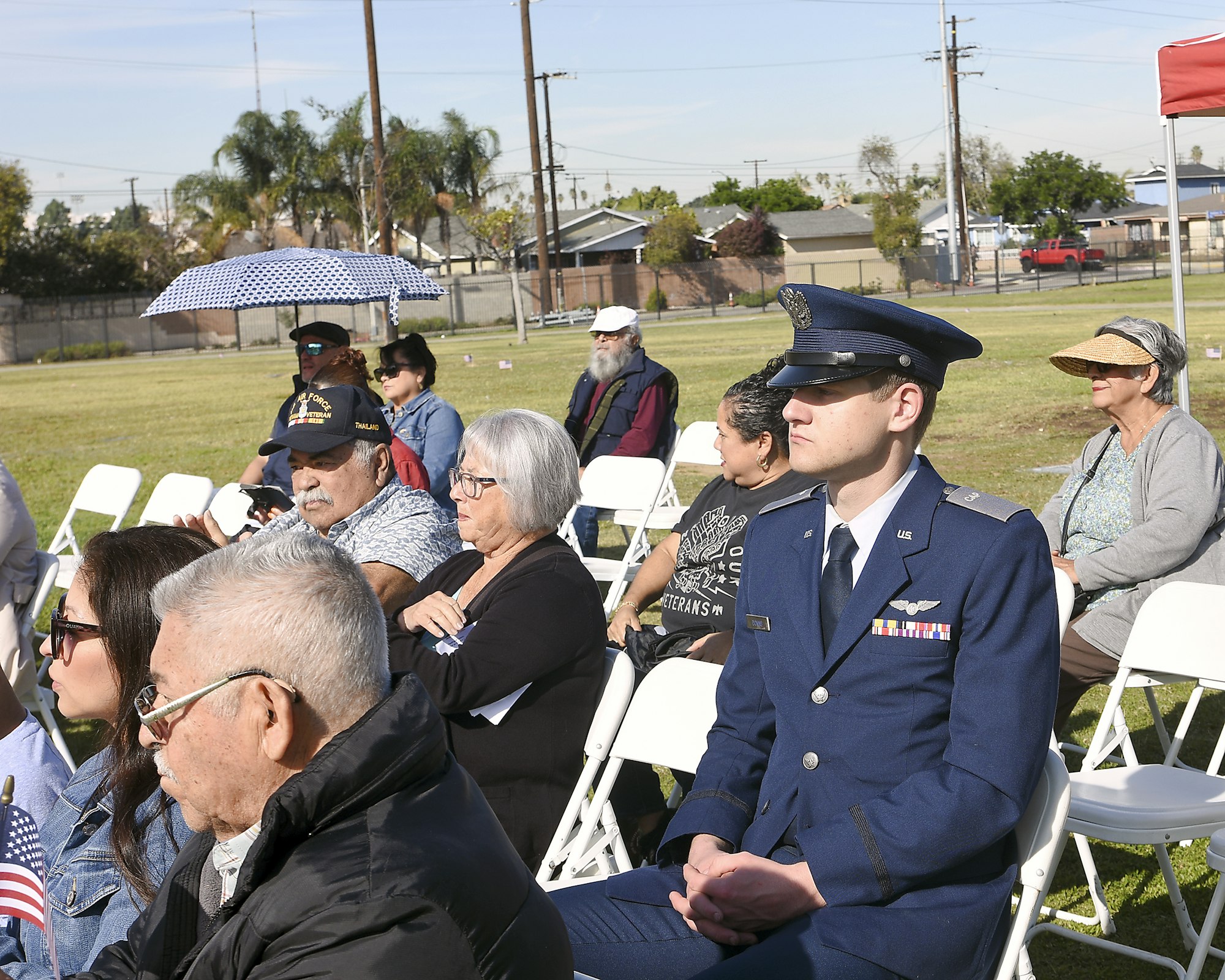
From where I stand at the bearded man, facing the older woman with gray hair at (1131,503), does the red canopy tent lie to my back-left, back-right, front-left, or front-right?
front-left

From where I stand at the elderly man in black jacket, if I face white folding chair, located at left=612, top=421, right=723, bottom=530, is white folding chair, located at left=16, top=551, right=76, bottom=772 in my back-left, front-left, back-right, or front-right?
front-left

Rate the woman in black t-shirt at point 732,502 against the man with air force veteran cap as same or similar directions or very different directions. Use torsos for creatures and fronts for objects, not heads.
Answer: same or similar directions

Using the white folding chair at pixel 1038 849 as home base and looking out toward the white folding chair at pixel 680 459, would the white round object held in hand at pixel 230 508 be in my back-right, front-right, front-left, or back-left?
front-left

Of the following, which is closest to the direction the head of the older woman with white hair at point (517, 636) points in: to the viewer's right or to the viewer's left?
to the viewer's left

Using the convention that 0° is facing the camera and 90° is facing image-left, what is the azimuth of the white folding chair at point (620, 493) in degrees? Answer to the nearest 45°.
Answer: approximately 45°

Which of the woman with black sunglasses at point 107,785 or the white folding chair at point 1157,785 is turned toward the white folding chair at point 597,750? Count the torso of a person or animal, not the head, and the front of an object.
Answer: the white folding chair at point 1157,785

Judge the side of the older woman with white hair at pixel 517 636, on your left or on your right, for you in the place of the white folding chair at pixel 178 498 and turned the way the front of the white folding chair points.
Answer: on your left

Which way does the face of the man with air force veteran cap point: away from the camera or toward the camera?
toward the camera

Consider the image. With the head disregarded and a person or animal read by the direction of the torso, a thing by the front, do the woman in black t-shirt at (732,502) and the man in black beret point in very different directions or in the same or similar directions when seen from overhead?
same or similar directions
